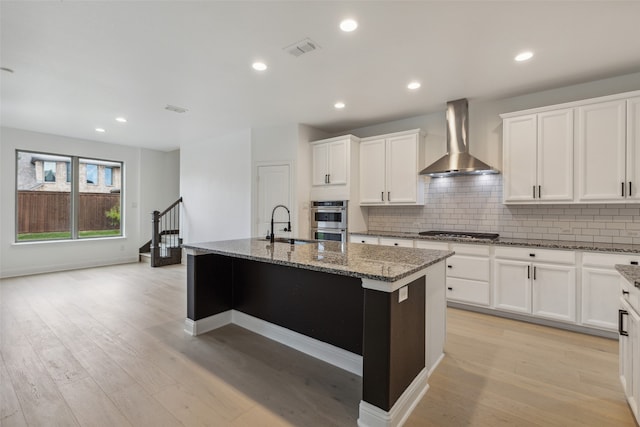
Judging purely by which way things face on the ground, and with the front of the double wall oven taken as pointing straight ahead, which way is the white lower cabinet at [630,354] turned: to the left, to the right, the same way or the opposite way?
to the right

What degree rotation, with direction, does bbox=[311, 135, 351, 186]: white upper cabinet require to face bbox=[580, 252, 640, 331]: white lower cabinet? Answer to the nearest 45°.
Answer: approximately 90° to its left

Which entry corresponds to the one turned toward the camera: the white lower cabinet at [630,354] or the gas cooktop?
the gas cooktop

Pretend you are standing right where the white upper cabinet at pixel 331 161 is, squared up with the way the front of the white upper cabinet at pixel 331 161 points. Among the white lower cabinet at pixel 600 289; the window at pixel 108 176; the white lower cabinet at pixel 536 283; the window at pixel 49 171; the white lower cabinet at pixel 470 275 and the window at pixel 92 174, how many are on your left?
3

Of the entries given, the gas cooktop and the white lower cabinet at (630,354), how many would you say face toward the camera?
1

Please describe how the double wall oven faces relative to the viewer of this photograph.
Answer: facing the viewer and to the left of the viewer

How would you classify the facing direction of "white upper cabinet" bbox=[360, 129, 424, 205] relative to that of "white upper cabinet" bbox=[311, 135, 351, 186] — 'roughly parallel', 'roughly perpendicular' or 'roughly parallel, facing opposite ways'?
roughly parallel

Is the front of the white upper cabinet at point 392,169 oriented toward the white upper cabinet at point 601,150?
no

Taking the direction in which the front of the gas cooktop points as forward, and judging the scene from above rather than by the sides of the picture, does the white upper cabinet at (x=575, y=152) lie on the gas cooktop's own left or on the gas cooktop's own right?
on the gas cooktop's own left

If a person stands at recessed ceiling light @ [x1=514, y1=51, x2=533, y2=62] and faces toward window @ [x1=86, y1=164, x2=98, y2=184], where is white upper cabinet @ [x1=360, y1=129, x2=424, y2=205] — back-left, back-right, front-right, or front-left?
front-right

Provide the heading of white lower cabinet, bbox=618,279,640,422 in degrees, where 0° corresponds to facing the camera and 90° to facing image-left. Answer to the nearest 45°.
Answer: approximately 90°

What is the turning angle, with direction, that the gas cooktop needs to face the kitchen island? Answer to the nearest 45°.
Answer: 0° — it already faces it

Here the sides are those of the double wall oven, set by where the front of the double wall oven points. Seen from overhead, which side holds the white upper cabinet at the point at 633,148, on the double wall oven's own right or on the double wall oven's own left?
on the double wall oven's own left

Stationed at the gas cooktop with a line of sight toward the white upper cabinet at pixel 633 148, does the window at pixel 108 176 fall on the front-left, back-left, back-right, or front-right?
back-right

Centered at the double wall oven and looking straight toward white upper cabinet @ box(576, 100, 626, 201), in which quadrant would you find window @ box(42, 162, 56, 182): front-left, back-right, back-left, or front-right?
back-right

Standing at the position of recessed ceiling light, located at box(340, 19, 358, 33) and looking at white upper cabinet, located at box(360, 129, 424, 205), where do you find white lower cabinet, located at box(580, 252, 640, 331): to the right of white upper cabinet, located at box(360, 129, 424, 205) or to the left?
right

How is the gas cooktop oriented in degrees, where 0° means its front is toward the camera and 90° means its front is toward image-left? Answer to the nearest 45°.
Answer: approximately 0°
